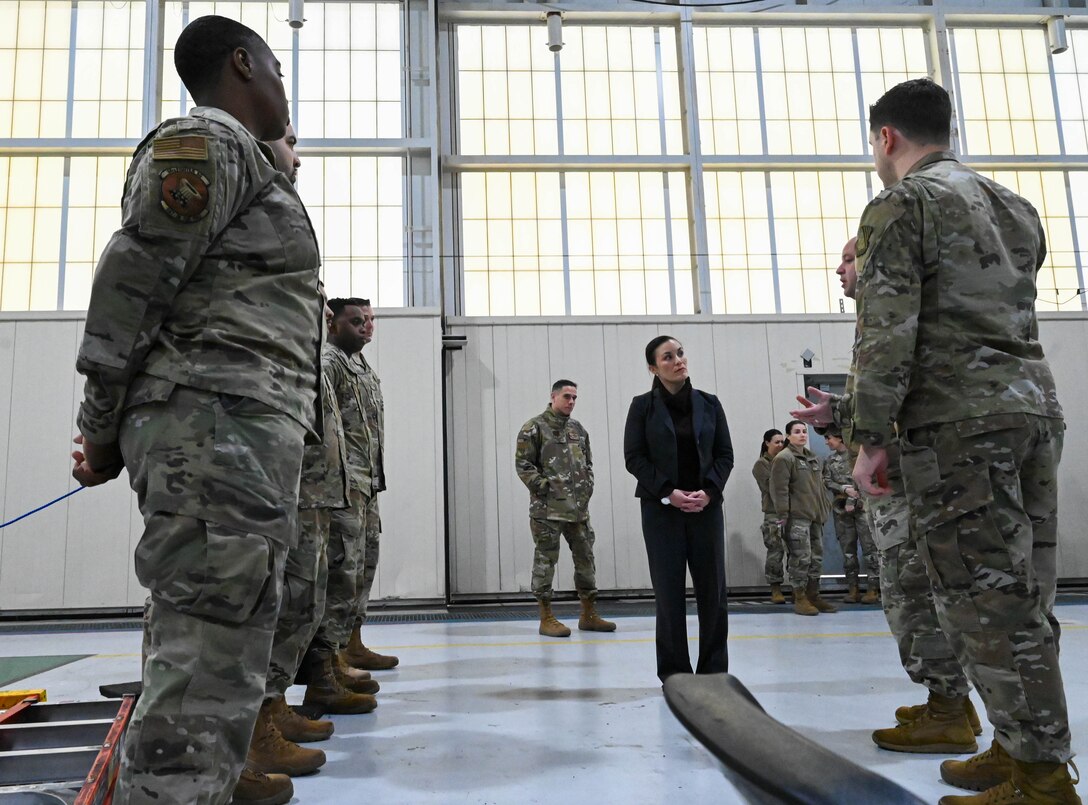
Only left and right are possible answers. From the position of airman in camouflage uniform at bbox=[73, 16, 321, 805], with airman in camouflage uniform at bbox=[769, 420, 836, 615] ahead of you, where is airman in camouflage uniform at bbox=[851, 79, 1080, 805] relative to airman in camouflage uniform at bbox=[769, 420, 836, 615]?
right

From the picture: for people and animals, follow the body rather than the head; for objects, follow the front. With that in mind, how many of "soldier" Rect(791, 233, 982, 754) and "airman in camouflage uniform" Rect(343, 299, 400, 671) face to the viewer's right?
1

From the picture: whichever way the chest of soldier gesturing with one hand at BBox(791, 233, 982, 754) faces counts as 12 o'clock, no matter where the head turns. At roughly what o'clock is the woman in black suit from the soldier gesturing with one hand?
The woman in black suit is roughly at 1 o'clock from the soldier gesturing with one hand.

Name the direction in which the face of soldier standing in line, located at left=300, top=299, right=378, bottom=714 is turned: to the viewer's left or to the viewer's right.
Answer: to the viewer's right

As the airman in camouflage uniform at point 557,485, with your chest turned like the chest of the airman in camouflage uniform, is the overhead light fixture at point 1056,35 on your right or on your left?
on your left

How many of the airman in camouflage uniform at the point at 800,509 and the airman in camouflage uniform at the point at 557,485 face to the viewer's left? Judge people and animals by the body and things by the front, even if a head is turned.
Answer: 0

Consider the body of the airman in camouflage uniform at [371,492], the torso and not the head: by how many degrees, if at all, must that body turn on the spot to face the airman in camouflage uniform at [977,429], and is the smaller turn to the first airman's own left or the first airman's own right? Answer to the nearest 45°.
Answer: approximately 45° to the first airman's own right

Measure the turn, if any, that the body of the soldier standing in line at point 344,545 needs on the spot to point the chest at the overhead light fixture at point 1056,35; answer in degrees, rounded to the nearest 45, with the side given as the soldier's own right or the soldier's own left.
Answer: approximately 45° to the soldier's own left

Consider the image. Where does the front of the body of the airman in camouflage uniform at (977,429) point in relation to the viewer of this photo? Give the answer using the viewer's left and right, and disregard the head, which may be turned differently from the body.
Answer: facing away from the viewer and to the left of the viewer

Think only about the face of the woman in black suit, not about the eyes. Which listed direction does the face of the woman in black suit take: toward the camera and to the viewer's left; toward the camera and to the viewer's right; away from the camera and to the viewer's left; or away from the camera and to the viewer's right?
toward the camera and to the viewer's right

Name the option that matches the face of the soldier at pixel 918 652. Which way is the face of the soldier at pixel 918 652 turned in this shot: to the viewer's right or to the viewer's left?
to the viewer's left

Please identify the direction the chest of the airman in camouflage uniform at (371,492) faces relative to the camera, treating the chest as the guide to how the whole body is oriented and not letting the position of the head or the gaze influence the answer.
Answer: to the viewer's right

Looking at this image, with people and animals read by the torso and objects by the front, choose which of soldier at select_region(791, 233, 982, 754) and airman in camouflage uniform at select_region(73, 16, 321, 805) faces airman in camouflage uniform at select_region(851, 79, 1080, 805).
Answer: airman in camouflage uniform at select_region(73, 16, 321, 805)

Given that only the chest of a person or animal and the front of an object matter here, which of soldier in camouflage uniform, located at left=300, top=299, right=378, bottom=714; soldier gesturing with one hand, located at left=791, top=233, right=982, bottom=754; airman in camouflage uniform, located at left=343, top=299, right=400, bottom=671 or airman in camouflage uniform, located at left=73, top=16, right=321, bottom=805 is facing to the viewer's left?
soldier gesturing with one hand, located at left=791, top=233, right=982, bottom=754

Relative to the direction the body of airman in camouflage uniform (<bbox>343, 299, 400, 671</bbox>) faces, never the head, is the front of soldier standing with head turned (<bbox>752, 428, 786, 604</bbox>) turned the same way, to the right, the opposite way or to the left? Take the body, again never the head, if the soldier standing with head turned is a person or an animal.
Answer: to the right
